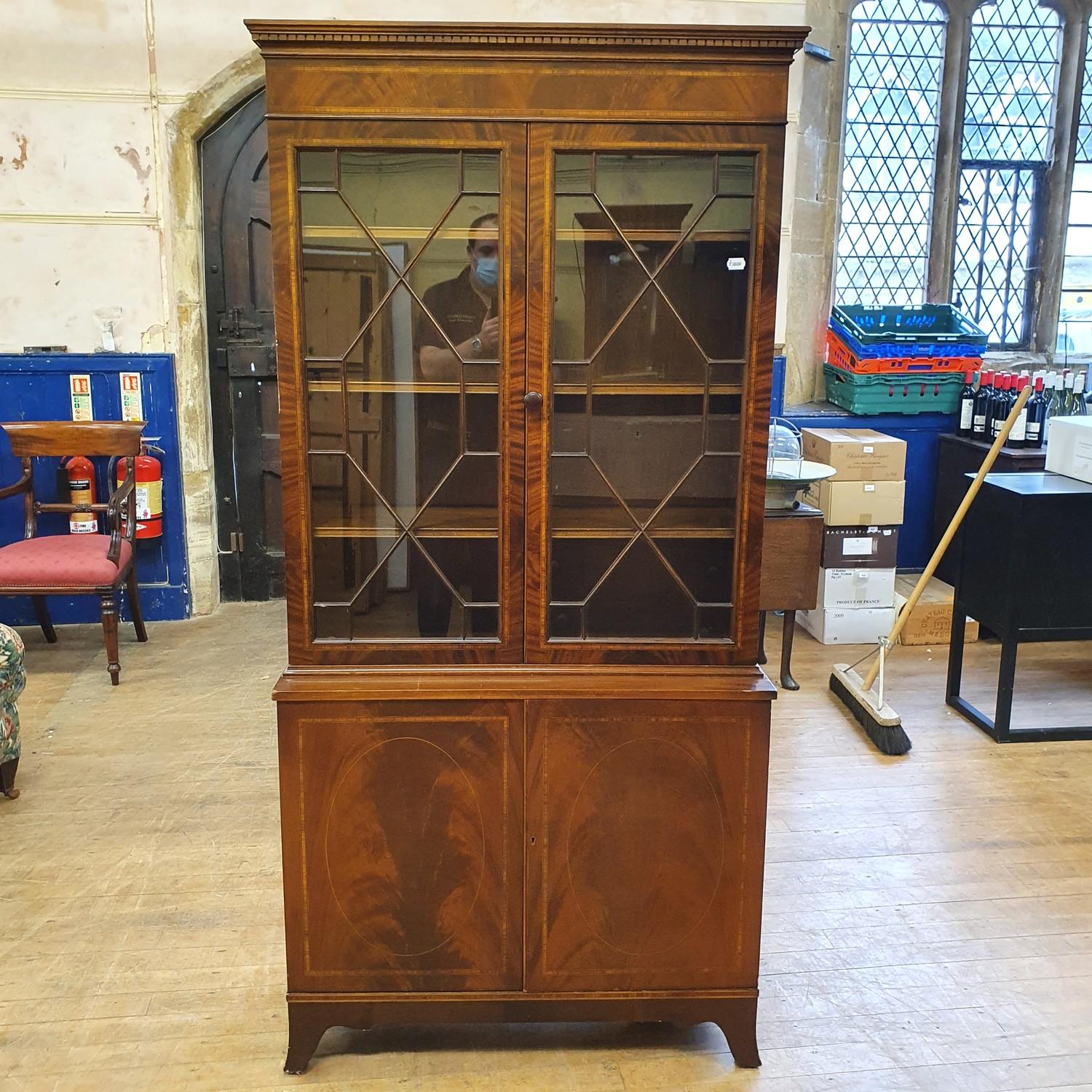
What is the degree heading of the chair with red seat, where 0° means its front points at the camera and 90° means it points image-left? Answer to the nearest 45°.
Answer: approximately 45°

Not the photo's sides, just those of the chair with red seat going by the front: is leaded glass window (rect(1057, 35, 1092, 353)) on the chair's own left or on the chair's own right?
on the chair's own left

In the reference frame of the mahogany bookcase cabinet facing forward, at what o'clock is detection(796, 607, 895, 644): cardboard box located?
The cardboard box is roughly at 7 o'clock from the mahogany bookcase cabinet.

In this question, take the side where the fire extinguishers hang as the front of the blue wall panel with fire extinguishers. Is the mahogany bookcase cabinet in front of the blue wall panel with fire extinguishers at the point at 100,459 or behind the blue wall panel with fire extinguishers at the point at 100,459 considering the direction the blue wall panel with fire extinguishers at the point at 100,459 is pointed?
in front

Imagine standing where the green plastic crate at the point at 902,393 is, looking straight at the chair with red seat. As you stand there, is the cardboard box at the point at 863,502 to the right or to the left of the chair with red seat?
left

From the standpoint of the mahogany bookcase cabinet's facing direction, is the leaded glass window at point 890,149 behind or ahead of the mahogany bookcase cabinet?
behind

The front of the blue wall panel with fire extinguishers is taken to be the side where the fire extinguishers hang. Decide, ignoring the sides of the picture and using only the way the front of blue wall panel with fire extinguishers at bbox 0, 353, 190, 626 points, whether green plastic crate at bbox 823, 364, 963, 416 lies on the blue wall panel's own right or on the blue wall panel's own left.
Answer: on the blue wall panel's own left

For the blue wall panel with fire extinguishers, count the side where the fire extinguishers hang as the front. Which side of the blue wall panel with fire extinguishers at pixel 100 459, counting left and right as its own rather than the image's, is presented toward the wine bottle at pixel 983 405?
left

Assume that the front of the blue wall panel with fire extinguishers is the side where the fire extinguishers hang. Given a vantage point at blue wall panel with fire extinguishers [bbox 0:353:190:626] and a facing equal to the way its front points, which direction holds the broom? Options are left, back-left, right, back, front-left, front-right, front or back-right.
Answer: front-left

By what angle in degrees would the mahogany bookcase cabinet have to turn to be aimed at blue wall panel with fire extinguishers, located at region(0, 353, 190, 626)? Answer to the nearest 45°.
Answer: approximately 135° to its right

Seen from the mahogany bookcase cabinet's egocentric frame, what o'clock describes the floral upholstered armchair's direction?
The floral upholstered armchair is roughly at 4 o'clock from the mahogany bookcase cabinet.
